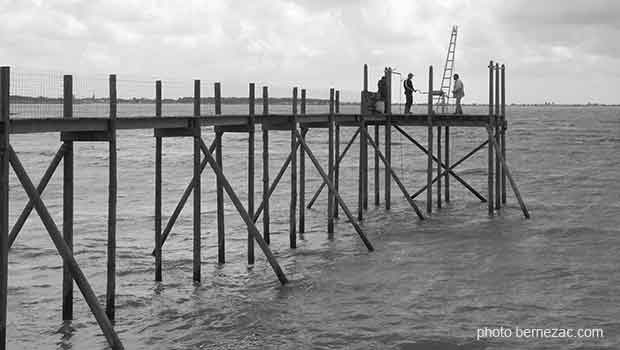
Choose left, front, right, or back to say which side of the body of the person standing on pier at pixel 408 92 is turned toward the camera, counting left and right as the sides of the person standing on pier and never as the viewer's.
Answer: right

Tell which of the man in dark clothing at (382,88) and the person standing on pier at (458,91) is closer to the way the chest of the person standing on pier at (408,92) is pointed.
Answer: the person standing on pier

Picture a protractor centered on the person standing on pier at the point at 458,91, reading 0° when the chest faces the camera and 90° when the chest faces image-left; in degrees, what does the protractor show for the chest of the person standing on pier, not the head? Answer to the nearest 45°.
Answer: approximately 90°

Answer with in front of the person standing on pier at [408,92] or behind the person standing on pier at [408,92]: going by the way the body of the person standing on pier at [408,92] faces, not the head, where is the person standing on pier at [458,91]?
in front

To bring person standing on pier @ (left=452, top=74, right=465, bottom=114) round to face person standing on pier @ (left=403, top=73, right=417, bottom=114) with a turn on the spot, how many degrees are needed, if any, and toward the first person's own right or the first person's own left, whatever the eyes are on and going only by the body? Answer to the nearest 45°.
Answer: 0° — they already face them

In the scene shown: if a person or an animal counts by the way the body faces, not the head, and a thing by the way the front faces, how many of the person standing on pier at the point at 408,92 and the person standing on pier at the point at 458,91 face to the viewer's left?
1

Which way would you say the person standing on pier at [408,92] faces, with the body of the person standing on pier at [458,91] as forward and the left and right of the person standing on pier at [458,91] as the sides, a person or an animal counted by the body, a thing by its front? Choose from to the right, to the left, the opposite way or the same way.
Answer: the opposite way
